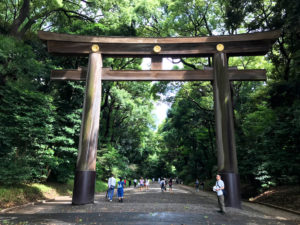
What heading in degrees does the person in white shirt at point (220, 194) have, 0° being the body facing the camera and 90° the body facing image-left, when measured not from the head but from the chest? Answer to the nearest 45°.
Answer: approximately 45°
